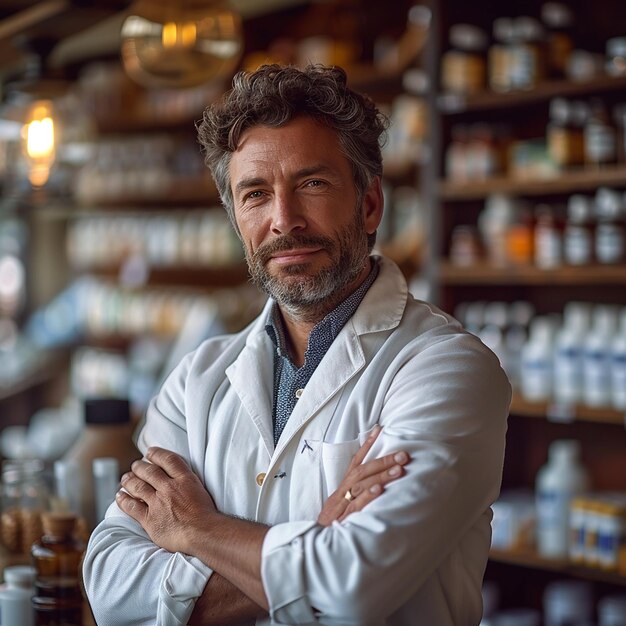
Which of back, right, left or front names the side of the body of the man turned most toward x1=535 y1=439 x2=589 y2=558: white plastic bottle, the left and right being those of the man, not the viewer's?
back

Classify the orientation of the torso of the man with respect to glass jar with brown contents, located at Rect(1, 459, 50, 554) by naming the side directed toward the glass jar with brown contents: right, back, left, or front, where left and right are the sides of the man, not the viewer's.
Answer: right

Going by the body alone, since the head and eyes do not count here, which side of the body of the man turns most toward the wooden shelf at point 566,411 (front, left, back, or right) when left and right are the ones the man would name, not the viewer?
back

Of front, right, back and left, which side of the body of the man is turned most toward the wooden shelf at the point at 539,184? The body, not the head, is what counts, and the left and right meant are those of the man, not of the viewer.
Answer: back

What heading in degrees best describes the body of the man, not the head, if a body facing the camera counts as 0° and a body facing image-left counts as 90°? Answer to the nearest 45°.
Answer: approximately 45°

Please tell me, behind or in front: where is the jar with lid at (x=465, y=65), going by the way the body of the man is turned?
behind

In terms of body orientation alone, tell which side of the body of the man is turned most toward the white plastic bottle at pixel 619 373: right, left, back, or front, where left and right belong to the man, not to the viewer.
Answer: back

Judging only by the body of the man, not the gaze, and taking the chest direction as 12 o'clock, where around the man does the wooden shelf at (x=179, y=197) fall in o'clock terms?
The wooden shelf is roughly at 4 o'clock from the man.

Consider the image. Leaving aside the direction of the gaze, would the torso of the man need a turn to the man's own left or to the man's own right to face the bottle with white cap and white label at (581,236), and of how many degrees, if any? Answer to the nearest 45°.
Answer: approximately 180°
